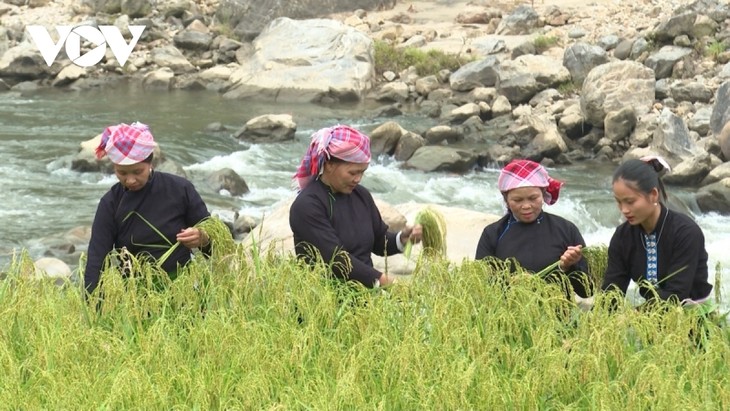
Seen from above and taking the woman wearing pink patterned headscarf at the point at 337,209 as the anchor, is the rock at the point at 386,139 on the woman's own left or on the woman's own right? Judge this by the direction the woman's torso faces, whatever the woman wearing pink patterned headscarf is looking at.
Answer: on the woman's own left

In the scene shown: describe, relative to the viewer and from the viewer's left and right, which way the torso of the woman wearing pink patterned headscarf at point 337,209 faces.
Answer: facing the viewer and to the right of the viewer

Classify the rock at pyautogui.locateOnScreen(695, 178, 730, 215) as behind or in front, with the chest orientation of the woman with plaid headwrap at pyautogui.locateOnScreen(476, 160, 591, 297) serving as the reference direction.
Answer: behind

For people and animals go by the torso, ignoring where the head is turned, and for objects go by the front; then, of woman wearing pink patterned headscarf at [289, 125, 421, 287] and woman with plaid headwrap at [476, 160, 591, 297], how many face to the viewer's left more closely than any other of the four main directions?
0

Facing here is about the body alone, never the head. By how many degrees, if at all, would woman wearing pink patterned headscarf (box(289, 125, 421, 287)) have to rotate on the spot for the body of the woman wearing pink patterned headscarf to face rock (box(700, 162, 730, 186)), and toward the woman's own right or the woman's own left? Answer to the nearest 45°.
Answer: approximately 90° to the woman's own left

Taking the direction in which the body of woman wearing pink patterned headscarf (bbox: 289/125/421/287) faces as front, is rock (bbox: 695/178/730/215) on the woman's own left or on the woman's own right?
on the woman's own left

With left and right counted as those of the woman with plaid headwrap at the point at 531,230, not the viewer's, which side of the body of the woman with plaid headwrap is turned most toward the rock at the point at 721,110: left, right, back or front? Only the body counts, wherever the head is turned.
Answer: back

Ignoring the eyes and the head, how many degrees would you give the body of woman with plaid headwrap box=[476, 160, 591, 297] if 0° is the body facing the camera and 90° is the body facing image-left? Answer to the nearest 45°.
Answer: approximately 0°

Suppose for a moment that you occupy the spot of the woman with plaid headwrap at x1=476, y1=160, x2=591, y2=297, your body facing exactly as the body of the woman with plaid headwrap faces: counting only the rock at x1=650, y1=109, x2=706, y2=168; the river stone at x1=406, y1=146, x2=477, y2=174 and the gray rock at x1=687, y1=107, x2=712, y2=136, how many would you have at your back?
3

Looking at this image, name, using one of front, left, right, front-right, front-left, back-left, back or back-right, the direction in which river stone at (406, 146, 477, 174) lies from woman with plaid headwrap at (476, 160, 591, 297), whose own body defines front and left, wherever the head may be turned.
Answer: back

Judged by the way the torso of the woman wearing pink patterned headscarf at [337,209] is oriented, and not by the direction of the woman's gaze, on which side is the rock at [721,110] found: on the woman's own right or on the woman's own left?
on the woman's own left
